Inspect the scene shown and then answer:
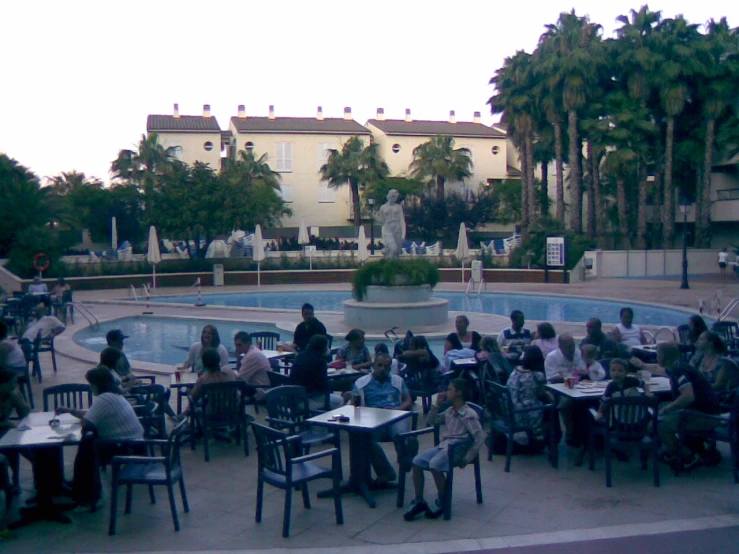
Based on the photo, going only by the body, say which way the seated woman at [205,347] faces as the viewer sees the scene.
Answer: toward the camera

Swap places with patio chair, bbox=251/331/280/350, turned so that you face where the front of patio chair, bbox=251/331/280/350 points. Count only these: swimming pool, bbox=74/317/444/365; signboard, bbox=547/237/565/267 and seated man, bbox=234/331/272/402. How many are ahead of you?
1

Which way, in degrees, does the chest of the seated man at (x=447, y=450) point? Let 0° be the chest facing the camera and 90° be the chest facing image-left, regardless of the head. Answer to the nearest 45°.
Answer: approximately 45°

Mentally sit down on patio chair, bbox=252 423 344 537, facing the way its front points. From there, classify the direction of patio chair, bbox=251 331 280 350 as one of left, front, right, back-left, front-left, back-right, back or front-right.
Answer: front-left

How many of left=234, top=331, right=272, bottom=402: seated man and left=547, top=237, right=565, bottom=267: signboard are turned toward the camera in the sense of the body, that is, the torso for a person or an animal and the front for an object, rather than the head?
1

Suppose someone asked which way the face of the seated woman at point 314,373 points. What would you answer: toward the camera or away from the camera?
away from the camera

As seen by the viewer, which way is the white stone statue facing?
toward the camera

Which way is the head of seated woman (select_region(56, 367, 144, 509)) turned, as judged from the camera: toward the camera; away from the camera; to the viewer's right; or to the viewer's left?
to the viewer's left

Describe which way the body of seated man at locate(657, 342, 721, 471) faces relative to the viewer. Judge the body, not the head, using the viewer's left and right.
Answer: facing to the left of the viewer

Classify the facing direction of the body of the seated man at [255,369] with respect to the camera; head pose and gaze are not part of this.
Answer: to the viewer's left

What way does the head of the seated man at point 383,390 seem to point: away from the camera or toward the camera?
toward the camera

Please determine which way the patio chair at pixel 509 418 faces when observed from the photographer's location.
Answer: facing away from the viewer and to the right of the viewer

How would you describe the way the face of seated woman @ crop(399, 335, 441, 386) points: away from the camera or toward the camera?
away from the camera

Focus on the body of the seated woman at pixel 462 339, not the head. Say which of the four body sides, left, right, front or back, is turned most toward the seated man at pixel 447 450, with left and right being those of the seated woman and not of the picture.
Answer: front

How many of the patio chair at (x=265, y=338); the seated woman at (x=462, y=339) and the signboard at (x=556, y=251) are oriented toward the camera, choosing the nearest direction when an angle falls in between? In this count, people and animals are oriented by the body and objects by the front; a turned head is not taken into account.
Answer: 3

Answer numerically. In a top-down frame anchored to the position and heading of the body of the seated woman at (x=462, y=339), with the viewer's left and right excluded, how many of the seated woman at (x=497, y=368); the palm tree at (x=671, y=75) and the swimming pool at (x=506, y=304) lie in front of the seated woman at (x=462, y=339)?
1

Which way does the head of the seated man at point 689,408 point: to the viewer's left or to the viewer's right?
to the viewer's left

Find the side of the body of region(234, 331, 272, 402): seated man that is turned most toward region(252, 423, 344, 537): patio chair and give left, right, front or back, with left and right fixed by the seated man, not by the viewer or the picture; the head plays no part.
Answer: left
